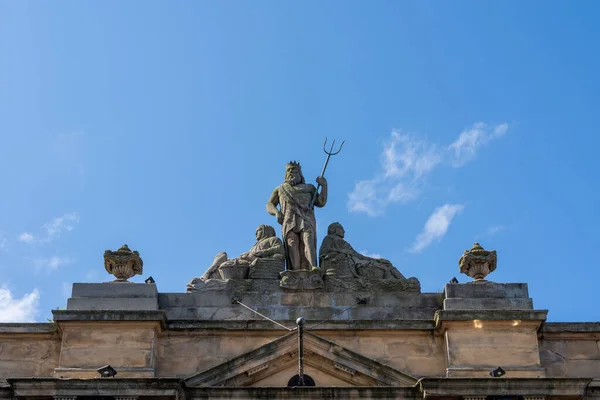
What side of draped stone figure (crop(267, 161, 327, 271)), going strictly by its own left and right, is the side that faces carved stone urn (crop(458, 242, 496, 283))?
left

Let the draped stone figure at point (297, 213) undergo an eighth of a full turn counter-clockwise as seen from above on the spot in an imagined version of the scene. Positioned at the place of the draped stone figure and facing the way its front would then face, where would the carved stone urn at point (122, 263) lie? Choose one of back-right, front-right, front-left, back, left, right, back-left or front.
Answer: back-right

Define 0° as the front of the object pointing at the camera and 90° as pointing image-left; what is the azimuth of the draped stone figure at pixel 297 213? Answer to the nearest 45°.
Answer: approximately 0°
